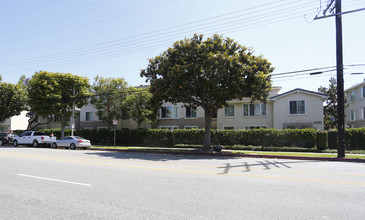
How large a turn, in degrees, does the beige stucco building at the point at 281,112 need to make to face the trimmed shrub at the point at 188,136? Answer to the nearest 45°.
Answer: approximately 45° to its right

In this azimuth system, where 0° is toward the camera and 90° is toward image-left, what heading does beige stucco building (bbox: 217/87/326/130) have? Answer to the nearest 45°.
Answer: approximately 0°

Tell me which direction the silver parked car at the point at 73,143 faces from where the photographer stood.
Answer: facing away from the viewer and to the left of the viewer

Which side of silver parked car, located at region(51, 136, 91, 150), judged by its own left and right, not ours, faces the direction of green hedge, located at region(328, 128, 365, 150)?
back

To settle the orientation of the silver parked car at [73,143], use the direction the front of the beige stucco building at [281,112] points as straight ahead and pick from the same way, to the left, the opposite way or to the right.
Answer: to the right

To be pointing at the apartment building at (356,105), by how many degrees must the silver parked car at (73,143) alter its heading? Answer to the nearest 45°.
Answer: approximately 135° to its right

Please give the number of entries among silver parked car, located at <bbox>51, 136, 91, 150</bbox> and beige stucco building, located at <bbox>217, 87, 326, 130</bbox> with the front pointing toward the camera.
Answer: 1

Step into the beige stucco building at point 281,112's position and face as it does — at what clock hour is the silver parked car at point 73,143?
The silver parked car is roughly at 2 o'clock from the beige stucco building.

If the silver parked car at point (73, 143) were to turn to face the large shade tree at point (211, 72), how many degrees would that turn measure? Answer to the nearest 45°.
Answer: approximately 180°

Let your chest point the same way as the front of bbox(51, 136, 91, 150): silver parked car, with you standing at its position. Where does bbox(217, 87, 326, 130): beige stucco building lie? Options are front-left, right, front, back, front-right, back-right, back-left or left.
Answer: back-right
